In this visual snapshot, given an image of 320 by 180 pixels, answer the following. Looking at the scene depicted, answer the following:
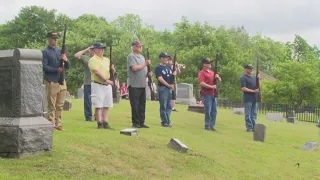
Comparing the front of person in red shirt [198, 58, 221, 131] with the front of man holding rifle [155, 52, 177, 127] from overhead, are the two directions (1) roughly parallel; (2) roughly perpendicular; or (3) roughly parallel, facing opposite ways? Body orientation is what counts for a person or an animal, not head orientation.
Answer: roughly parallel

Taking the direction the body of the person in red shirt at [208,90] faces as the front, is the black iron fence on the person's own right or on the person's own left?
on the person's own left

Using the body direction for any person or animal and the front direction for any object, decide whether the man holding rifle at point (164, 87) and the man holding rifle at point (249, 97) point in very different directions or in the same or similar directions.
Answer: same or similar directions

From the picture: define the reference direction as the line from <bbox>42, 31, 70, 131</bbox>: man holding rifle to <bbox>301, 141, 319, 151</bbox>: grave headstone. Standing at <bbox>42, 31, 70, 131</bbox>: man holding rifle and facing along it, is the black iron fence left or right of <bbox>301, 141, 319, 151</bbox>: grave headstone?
left

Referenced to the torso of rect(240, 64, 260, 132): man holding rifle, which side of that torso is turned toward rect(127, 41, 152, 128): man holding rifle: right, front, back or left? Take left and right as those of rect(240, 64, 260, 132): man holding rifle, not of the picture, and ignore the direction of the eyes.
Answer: right

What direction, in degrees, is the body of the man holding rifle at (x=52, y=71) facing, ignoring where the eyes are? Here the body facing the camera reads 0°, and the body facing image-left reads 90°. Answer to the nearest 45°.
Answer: approximately 315°

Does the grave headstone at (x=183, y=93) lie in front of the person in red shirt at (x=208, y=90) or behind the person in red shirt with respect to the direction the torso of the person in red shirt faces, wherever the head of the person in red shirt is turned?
behind

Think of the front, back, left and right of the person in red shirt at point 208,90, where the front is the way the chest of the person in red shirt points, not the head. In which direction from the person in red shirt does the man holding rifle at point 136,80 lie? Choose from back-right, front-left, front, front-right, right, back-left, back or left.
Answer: right

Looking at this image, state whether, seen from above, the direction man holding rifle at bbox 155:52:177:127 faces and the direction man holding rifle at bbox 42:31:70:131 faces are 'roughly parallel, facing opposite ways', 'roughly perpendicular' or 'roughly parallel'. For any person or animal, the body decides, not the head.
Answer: roughly parallel

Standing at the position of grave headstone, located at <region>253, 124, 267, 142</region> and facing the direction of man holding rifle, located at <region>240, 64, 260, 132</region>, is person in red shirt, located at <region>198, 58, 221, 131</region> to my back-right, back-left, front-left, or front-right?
front-left

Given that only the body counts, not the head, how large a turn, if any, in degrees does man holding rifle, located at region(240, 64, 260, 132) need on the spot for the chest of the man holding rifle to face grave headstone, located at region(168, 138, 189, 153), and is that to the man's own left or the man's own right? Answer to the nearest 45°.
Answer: approximately 45° to the man's own right

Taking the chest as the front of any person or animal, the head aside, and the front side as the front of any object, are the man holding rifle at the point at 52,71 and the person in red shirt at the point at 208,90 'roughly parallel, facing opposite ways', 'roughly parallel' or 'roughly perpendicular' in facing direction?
roughly parallel

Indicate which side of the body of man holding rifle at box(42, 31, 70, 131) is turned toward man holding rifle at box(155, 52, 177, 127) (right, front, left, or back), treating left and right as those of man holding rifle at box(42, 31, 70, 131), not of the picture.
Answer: left

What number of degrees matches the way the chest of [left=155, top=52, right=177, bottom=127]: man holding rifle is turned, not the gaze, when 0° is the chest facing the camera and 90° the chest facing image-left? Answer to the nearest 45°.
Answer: approximately 315°

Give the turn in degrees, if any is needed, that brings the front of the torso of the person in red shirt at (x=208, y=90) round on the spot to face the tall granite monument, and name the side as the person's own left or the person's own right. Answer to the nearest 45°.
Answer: approximately 90° to the person's own right

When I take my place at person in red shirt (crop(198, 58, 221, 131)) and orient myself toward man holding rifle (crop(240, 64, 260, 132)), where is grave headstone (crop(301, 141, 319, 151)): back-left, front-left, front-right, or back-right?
front-right

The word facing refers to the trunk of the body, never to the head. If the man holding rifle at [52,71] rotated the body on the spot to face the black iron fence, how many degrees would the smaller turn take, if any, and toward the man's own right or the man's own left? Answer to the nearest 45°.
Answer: approximately 90° to the man's own left

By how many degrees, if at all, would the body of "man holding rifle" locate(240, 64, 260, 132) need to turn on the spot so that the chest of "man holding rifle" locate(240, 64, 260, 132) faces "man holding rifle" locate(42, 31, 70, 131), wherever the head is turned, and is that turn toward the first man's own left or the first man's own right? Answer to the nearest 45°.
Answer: approximately 90° to the first man's own right

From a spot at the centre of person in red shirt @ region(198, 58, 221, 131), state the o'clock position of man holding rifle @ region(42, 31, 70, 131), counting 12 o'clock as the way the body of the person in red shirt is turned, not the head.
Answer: The man holding rifle is roughly at 3 o'clock from the person in red shirt.

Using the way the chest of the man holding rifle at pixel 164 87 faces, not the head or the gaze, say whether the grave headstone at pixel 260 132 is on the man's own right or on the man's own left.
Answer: on the man's own left

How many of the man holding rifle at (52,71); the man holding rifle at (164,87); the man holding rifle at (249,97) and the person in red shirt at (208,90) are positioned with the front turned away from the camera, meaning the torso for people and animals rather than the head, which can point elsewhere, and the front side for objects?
0

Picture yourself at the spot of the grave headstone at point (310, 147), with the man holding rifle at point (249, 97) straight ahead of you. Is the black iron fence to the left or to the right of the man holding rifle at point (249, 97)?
right
